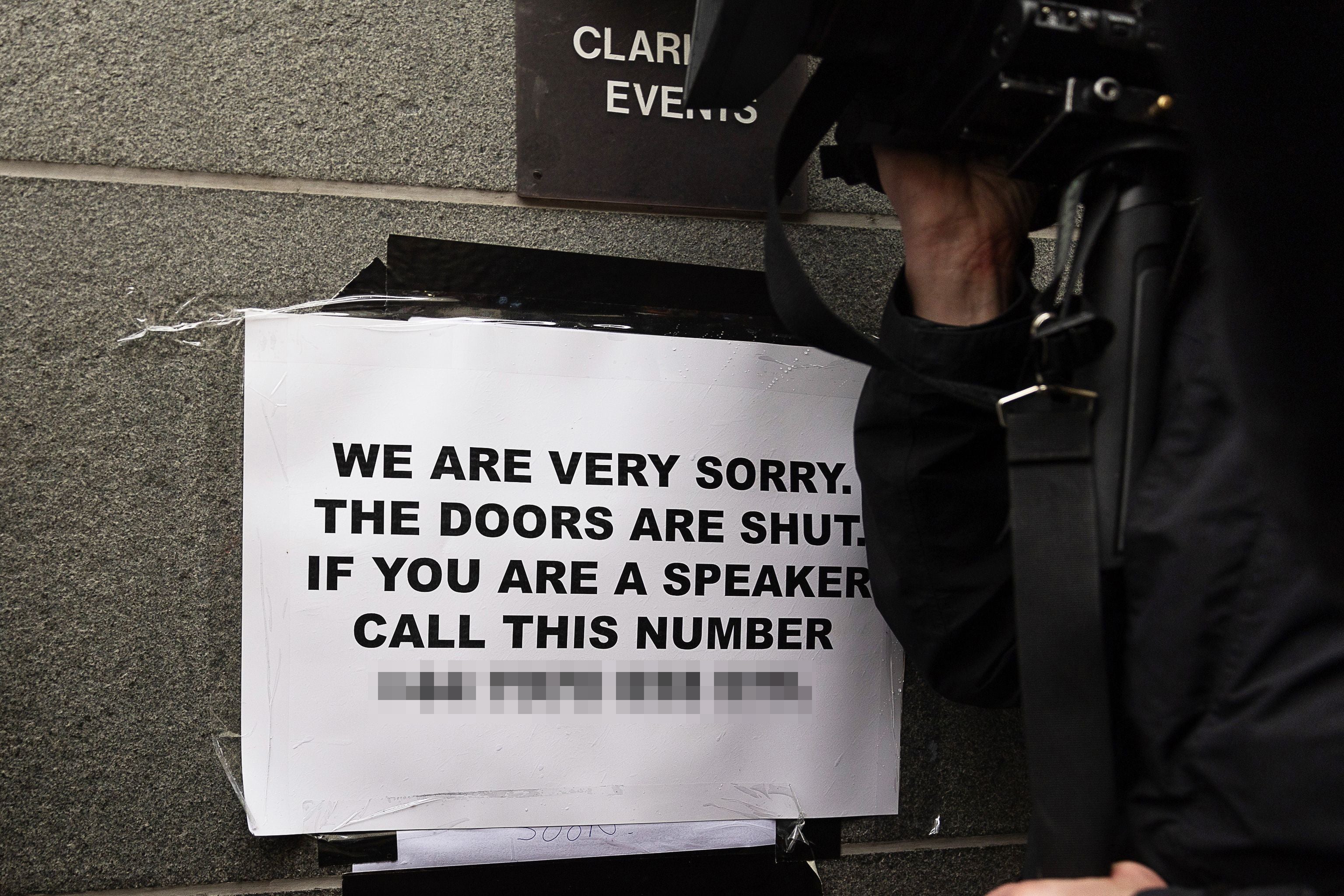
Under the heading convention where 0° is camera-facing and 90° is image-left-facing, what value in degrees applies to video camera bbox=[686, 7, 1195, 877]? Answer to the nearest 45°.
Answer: approximately 90°

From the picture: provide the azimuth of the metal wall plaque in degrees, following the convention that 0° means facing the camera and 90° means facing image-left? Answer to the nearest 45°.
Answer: approximately 0°

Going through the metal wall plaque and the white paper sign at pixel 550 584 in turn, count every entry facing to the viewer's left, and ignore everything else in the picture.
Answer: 0

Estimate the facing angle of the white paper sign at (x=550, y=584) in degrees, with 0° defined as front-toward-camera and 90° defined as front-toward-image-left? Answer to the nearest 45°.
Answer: approximately 0°
